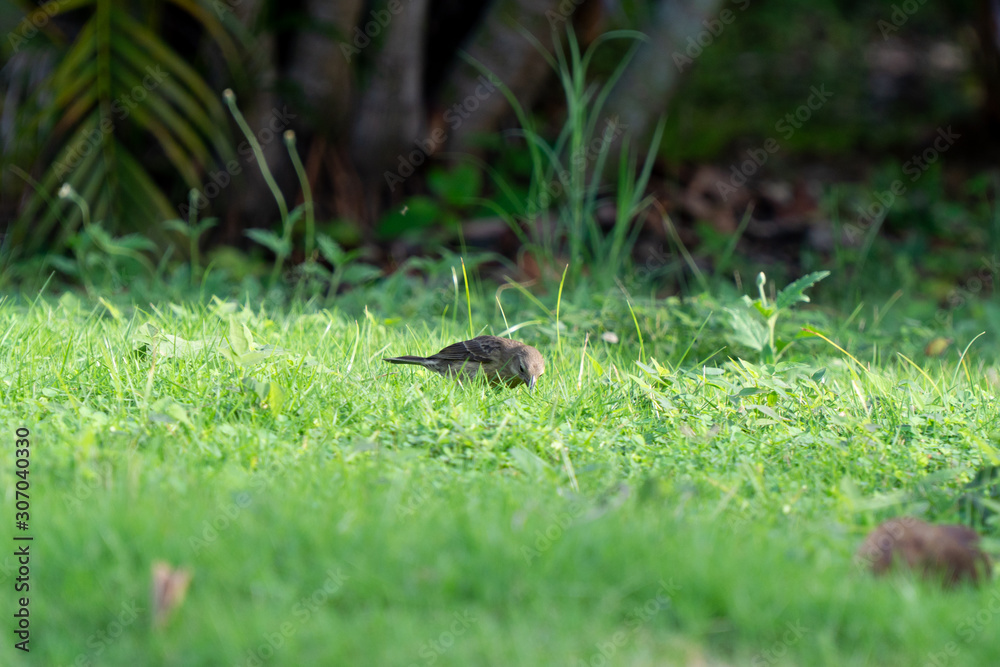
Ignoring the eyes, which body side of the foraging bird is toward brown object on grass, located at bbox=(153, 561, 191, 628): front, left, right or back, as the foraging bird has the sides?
right

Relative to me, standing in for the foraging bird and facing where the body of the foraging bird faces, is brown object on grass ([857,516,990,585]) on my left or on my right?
on my right

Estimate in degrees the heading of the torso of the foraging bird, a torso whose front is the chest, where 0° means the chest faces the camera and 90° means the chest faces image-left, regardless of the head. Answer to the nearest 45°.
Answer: approximately 270°

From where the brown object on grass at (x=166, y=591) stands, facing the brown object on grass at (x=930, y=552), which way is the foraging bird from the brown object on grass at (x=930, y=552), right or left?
left
